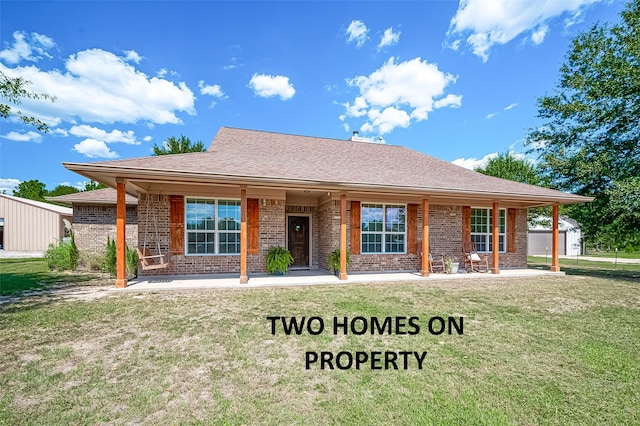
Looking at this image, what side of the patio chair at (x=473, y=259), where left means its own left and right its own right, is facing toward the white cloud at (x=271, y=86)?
back

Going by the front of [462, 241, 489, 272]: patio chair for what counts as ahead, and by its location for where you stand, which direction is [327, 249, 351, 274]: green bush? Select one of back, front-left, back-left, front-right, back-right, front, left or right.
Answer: right

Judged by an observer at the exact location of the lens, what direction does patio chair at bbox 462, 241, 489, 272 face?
facing the viewer and to the right of the viewer

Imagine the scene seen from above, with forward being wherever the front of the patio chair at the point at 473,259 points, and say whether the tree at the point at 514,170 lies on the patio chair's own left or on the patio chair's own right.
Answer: on the patio chair's own left

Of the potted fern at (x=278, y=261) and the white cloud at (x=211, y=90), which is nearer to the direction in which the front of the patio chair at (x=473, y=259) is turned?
the potted fern

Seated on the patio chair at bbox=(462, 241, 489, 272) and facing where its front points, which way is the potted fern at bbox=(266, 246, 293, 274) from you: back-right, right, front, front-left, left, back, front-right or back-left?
right

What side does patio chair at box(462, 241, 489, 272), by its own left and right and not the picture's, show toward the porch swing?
right

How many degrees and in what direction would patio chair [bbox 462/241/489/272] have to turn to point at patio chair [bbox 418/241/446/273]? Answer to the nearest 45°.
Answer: approximately 90° to its right
